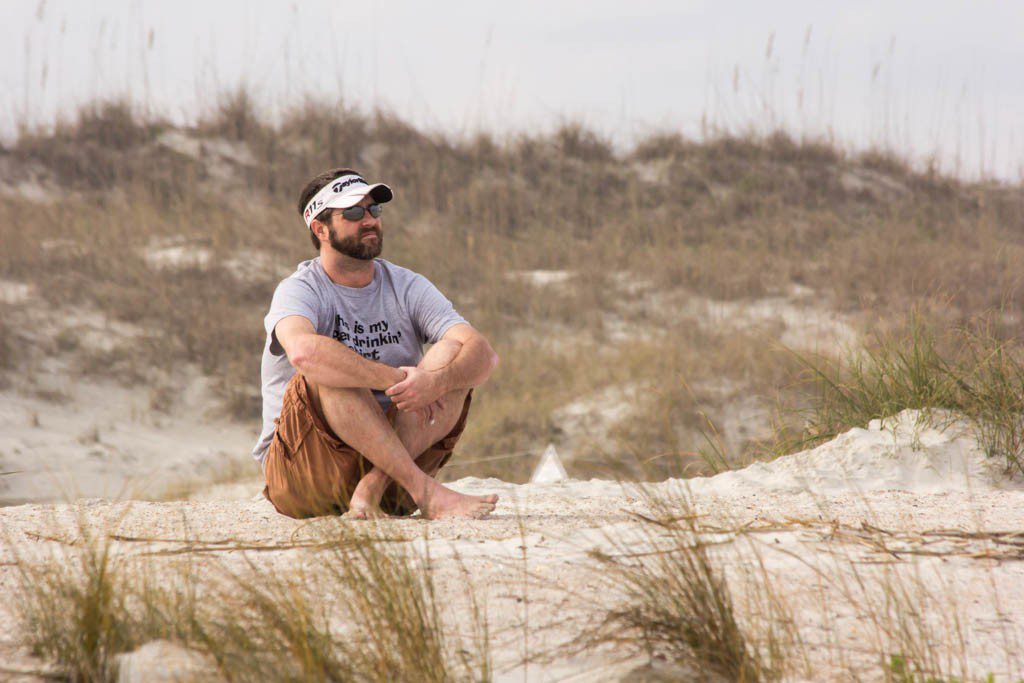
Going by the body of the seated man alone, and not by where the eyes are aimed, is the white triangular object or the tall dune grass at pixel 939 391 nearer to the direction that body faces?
the tall dune grass

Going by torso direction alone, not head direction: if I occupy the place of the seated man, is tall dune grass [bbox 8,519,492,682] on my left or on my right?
on my right

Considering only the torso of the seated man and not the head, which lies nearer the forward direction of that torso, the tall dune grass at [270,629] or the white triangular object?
the tall dune grass

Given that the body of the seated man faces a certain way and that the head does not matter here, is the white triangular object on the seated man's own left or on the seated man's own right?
on the seated man's own left

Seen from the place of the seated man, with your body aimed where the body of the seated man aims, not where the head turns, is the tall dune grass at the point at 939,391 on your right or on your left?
on your left

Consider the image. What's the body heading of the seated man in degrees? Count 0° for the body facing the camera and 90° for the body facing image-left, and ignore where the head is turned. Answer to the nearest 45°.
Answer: approximately 315°
